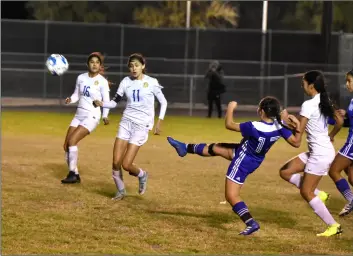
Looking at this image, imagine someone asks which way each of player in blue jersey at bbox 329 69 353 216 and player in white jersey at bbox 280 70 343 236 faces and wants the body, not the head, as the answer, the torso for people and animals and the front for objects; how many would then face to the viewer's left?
2

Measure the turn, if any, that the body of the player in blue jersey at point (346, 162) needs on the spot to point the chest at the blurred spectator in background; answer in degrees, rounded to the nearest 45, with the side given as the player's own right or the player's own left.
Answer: approximately 90° to the player's own right

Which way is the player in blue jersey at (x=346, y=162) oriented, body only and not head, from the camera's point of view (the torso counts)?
to the viewer's left

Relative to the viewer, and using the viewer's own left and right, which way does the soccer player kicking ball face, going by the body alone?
facing away from the viewer and to the left of the viewer

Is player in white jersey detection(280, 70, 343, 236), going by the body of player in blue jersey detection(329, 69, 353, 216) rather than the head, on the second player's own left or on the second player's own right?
on the second player's own left

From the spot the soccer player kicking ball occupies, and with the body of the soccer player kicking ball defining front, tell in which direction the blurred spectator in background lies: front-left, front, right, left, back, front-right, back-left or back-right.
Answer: front-right

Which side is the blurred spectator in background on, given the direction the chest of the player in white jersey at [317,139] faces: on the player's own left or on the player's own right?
on the player's own right

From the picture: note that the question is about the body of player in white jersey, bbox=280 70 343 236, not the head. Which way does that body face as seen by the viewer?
to the viewer's left

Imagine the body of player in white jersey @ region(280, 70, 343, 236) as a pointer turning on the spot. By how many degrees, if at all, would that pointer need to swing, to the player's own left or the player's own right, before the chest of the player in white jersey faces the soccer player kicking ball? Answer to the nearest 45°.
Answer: approximately 45° to the player's own left

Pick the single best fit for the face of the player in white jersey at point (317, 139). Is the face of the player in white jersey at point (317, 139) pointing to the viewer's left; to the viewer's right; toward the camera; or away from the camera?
to the viewer's left

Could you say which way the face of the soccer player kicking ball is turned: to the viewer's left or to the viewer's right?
to the viewer's left

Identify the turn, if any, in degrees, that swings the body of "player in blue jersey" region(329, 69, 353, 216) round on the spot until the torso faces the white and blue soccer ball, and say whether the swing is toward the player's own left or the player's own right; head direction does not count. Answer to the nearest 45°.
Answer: approximately 45° to the player's own right
